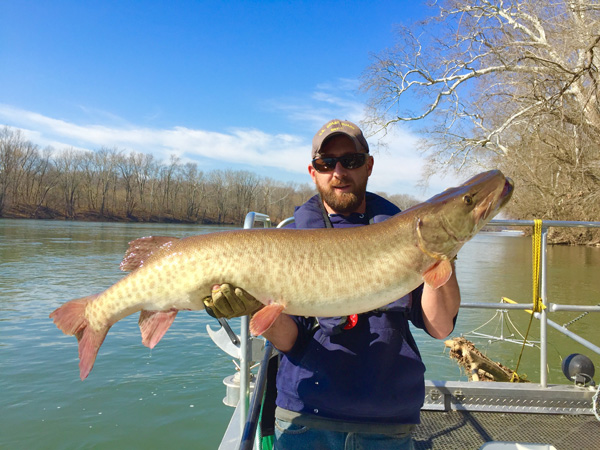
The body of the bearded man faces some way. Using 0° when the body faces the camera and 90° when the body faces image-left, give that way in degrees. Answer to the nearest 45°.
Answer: approximately 0°

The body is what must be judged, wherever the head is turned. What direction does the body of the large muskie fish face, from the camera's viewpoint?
to the viewer's right
